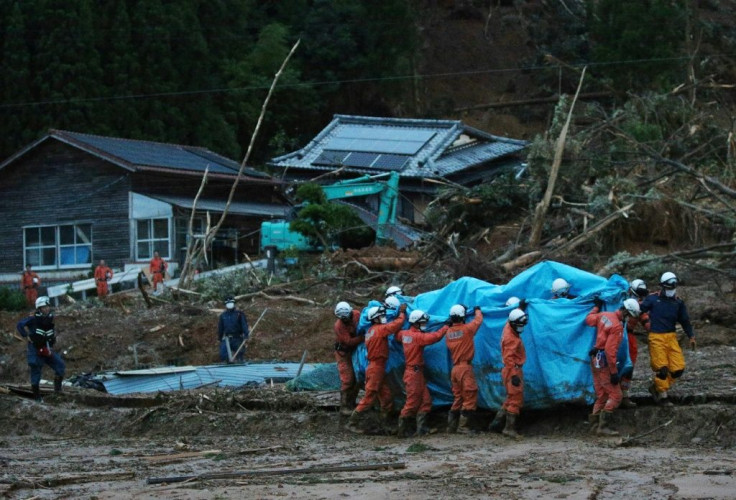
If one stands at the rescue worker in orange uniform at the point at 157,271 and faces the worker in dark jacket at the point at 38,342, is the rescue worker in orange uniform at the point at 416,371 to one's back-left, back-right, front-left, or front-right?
front-left

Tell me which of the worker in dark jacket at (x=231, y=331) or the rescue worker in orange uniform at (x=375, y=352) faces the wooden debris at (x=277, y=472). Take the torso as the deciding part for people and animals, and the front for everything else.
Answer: the worker in dark jacket

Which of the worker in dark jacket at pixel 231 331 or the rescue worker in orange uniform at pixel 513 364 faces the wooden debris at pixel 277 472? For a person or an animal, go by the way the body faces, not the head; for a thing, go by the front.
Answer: the worker in dark jacket

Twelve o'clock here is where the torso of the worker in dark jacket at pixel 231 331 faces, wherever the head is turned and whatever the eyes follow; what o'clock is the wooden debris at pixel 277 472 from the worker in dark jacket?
The wooden debris is roughly at 12 o'clock from the worker in dark jacket.

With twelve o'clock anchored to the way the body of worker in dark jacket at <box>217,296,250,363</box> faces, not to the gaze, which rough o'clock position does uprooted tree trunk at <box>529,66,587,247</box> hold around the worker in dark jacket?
The uprooted tree trunk is roughly at 8 o'clock from the worker in dark jacket.

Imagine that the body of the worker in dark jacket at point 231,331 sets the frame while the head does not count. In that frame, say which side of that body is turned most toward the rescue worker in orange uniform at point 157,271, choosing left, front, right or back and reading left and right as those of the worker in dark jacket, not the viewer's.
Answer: back

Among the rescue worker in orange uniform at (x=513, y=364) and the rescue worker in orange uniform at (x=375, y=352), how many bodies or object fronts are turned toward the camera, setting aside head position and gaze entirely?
0

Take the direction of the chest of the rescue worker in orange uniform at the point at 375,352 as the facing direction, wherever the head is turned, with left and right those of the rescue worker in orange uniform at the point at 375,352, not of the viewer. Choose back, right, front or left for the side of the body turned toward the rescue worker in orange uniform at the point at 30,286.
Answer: left

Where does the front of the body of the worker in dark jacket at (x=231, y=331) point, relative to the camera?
toward the camera

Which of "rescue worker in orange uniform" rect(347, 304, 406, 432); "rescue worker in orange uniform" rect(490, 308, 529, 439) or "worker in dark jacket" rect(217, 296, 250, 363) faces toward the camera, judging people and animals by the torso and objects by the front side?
the worker in dark jacket

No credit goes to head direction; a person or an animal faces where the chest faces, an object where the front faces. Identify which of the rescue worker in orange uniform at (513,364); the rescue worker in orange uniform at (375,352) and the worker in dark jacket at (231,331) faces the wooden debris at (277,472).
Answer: the worker in dark jacket

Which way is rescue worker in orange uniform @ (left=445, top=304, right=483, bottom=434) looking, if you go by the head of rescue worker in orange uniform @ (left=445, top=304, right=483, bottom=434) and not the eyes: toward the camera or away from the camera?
away from the camera
